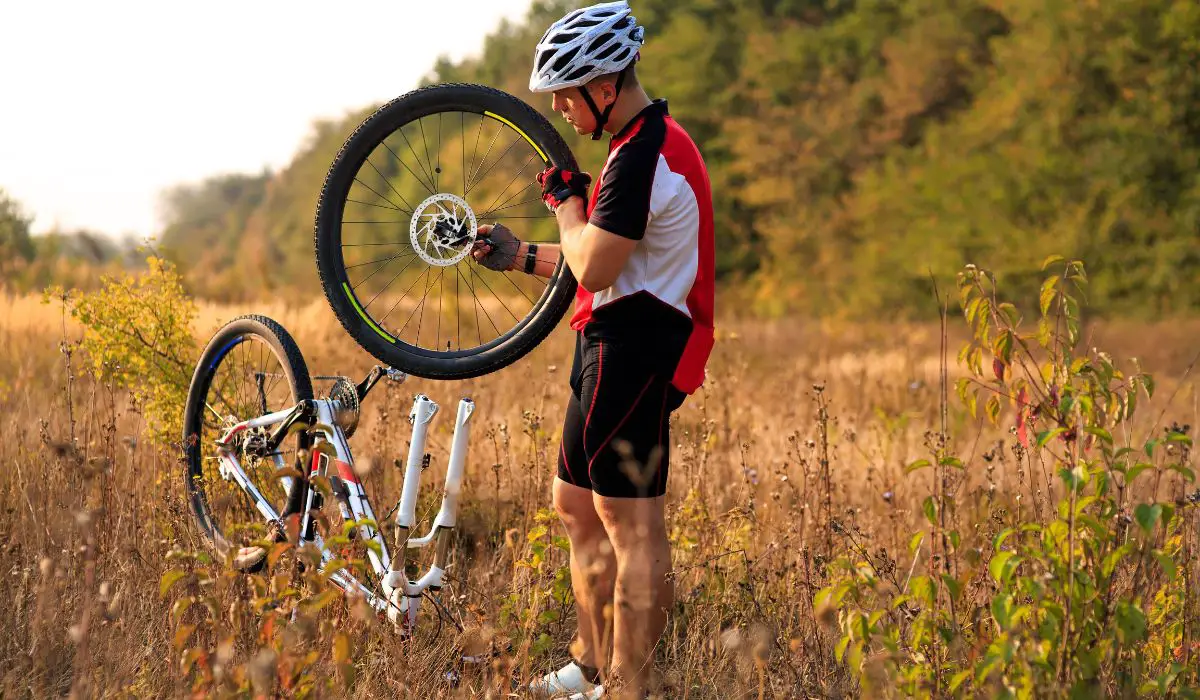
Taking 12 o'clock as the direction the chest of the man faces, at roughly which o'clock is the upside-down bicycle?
The upside-down bicycle is roughly at 1 o'clock from the man.

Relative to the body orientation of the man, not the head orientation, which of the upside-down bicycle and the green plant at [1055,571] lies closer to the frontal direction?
the upside-down bicycle

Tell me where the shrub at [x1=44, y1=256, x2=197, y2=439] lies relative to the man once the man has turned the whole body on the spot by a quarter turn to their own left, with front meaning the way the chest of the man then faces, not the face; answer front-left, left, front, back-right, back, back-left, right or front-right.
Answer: back-right

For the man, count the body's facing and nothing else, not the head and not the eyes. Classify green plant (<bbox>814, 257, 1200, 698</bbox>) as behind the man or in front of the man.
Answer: behind

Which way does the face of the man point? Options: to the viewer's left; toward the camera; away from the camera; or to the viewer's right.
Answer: to the viewer's left

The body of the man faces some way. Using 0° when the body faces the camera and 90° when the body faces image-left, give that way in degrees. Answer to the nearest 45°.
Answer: approximately 90°
